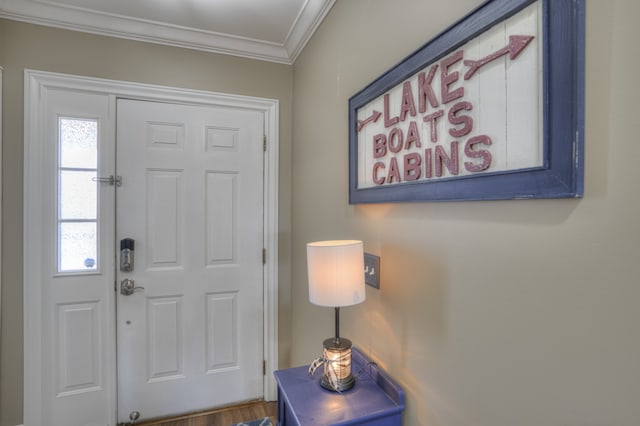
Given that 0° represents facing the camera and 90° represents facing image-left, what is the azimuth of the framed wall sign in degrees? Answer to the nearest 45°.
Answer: approximately 45°

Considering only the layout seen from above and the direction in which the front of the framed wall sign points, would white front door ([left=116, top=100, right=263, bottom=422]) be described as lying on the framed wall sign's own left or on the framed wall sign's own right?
on the framed wall sign's own right
